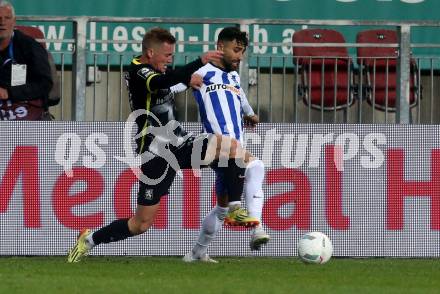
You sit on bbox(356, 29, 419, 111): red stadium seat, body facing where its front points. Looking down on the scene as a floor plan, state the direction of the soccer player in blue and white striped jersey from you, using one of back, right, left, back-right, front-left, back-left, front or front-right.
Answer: front-right

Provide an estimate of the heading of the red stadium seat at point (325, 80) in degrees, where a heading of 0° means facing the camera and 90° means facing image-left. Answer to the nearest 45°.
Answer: approximately 0°

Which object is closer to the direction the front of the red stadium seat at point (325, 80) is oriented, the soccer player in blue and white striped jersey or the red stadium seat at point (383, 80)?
the soccer player in blue and white striped jersey

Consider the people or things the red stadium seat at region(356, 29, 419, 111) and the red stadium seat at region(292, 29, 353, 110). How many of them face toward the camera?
2

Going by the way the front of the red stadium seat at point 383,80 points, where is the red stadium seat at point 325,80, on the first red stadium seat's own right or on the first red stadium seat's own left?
on the first red stadium seat's own right
